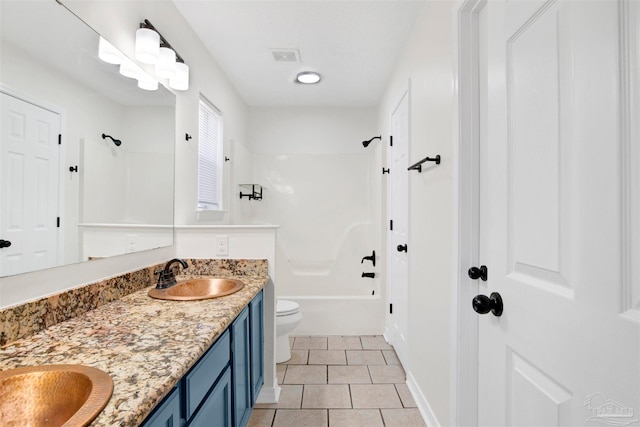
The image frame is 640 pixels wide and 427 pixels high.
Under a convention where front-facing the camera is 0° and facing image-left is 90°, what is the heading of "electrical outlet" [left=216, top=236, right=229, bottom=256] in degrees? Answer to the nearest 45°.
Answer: approximately 0°

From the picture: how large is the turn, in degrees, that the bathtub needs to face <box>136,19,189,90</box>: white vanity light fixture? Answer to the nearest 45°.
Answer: approximately 45° to its right

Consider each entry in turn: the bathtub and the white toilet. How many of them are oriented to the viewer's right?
1

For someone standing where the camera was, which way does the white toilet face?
facing to the right of the viewer

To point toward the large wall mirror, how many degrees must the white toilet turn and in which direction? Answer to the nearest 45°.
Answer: approximately 135° to its right

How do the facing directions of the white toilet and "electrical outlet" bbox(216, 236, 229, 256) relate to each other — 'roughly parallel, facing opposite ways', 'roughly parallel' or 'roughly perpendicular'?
roughly perpendicular

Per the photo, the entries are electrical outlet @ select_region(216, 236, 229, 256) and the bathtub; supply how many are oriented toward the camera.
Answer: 2

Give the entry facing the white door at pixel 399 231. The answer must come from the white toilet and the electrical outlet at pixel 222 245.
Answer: the white toilet

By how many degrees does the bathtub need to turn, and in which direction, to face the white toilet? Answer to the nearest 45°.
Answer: approximately 45° to its right

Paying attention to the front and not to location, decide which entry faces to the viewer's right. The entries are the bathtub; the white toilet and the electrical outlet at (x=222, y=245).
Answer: the white toilet

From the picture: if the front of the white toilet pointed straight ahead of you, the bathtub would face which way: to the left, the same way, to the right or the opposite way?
to the right
